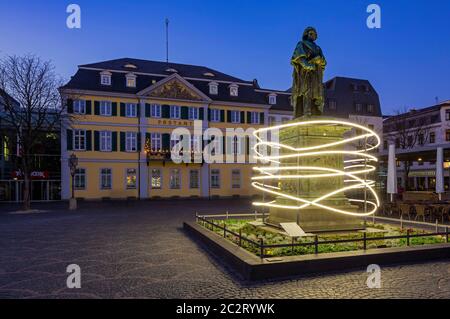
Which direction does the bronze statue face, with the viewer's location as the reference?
facing the viewer and to the right of the viewer
